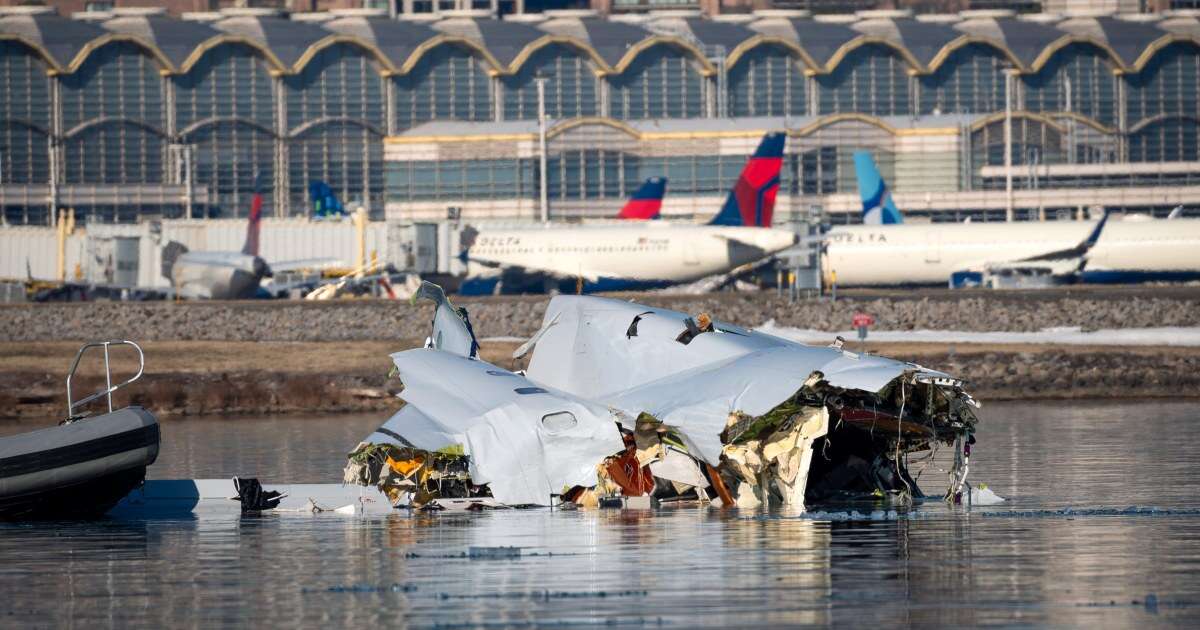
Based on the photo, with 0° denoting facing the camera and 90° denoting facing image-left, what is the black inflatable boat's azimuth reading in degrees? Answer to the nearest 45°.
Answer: approximately 270°

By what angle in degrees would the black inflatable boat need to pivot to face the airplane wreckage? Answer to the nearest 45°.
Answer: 0° — it already faces it
